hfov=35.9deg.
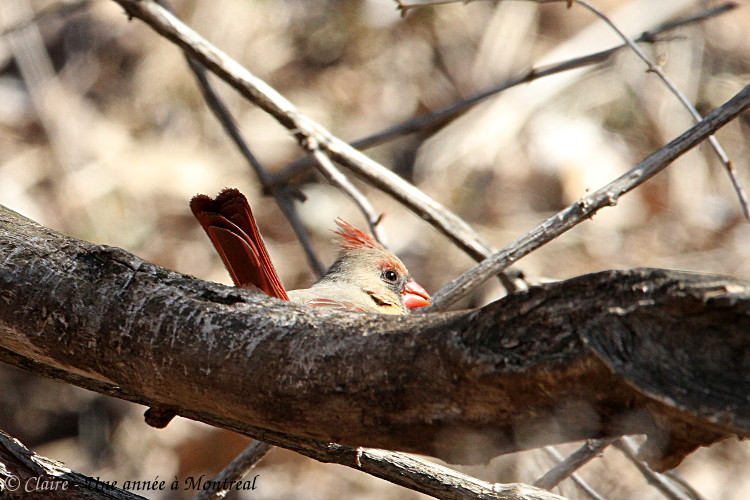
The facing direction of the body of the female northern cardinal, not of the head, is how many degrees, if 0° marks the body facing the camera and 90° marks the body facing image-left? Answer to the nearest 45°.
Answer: approximately 270°

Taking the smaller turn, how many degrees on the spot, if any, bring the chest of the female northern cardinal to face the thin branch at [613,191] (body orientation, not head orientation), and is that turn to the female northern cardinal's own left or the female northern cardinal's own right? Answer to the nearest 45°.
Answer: approximately 45° to the female northern cardinal's own right
